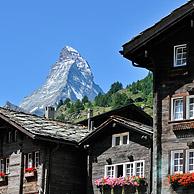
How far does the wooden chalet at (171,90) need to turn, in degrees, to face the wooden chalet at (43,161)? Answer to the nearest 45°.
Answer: approximately 135° to its right

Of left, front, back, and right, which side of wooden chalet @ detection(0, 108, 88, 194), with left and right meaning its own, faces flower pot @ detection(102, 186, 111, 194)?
left

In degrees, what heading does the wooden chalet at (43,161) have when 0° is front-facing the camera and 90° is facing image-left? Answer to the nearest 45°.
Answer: approximately 45°

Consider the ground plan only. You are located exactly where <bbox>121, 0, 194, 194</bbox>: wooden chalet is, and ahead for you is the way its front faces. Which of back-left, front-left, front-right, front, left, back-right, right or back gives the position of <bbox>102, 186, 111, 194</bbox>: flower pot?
back-right

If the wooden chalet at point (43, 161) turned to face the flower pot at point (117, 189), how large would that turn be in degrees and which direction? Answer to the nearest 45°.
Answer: approximately 90° to its left

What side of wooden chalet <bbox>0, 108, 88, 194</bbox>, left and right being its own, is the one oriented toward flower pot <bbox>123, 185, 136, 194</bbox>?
left

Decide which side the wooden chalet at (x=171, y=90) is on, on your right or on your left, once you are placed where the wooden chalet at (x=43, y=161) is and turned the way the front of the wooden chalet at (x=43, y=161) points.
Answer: on your left

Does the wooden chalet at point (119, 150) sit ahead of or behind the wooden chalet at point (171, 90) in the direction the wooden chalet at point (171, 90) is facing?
behind

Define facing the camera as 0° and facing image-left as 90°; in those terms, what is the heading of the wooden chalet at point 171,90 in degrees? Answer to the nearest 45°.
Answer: approximately 0°
